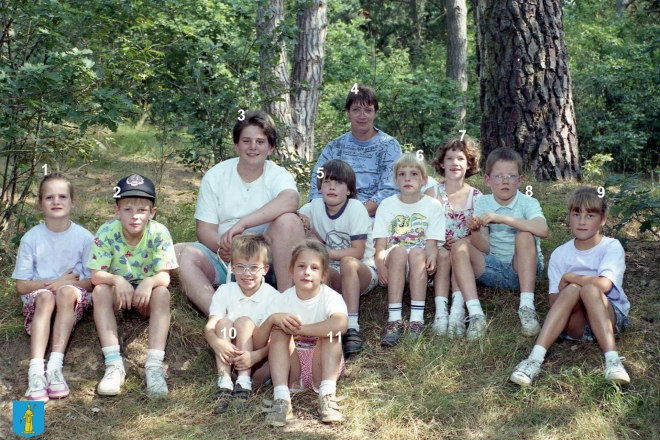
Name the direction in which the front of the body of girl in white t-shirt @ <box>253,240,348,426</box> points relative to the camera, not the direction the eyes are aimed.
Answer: toward the camera

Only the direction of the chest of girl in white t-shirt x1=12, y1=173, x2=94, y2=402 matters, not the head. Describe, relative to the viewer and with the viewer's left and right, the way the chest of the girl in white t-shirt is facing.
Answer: facing the viewer

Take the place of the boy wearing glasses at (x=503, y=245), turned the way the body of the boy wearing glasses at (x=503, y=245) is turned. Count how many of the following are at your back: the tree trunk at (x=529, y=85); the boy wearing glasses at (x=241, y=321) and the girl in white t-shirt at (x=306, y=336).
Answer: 1

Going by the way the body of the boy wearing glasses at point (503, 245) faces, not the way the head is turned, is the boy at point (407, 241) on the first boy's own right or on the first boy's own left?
on the first boy's own right

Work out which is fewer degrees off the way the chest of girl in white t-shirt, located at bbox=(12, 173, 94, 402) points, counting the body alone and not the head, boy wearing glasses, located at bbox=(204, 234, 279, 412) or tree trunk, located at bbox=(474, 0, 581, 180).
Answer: the boy wearing glasses
